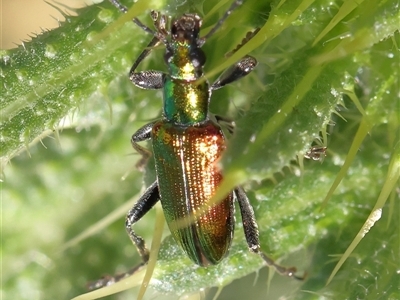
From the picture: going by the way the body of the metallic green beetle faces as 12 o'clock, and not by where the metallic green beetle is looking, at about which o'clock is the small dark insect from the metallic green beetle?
The small dark insect is roughly at 4 o'clock from the metallic green beetle.

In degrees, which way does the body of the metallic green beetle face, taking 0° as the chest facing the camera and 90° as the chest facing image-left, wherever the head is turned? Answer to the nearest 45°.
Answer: approximately 180°
